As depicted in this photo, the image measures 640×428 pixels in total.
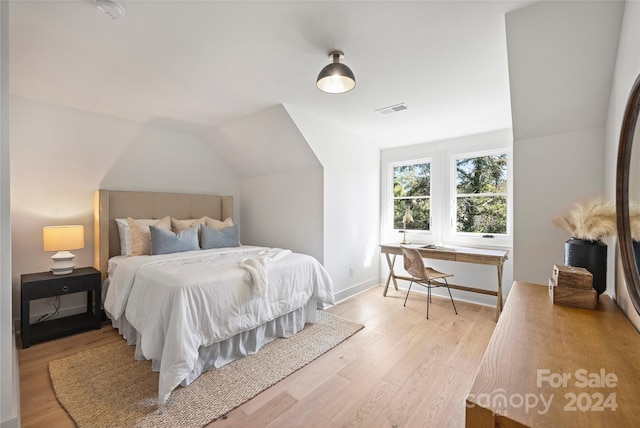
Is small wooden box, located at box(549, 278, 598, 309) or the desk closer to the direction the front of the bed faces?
the small wooden box

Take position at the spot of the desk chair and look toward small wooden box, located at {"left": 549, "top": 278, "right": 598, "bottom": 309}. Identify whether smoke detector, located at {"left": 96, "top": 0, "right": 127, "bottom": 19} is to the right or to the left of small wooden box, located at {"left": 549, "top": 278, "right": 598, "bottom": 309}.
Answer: right

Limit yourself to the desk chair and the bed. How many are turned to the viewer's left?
0

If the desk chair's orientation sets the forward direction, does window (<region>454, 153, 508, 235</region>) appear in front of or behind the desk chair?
in front

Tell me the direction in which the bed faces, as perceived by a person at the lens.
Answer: facing the viewer and to the right of the viewer

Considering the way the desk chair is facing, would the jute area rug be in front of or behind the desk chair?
behind

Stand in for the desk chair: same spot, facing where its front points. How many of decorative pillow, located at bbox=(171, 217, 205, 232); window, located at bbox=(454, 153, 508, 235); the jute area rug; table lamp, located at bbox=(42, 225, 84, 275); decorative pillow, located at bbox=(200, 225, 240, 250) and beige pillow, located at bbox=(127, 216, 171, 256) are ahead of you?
1

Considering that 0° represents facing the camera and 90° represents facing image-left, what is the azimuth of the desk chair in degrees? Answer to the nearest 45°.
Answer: approximately 225°

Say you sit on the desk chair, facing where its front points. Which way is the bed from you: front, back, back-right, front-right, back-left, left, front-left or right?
back

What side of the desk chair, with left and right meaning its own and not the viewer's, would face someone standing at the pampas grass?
right

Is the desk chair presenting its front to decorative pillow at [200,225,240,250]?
no
